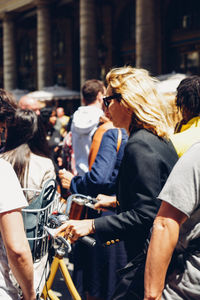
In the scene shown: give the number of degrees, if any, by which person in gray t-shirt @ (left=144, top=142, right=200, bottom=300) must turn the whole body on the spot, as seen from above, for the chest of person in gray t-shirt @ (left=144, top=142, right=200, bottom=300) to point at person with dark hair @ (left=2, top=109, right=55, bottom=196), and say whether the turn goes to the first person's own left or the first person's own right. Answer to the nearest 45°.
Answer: approximately 45° to the first person's own left

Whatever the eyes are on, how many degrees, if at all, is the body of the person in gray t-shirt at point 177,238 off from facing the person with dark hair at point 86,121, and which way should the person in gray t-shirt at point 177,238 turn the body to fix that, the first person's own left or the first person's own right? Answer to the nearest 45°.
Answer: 0° — they already face them

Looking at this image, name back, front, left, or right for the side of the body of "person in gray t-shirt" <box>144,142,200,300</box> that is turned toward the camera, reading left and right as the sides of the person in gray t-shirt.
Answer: back

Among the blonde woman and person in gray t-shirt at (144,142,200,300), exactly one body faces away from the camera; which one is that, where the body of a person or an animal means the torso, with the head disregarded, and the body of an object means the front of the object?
the person in gray t-shirt

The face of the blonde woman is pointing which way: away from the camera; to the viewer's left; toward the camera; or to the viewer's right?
to the viewer's left

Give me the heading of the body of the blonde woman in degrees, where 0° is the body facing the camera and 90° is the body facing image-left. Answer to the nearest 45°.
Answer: approximately 90°

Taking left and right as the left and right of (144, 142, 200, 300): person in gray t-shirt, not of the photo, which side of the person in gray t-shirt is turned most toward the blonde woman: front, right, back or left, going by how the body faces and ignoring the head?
left

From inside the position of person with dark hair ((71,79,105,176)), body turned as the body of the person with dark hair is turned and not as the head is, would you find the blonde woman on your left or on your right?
on your right

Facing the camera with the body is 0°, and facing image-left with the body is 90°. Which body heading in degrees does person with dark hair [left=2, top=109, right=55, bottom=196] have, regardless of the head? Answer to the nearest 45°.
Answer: approximately 180°
